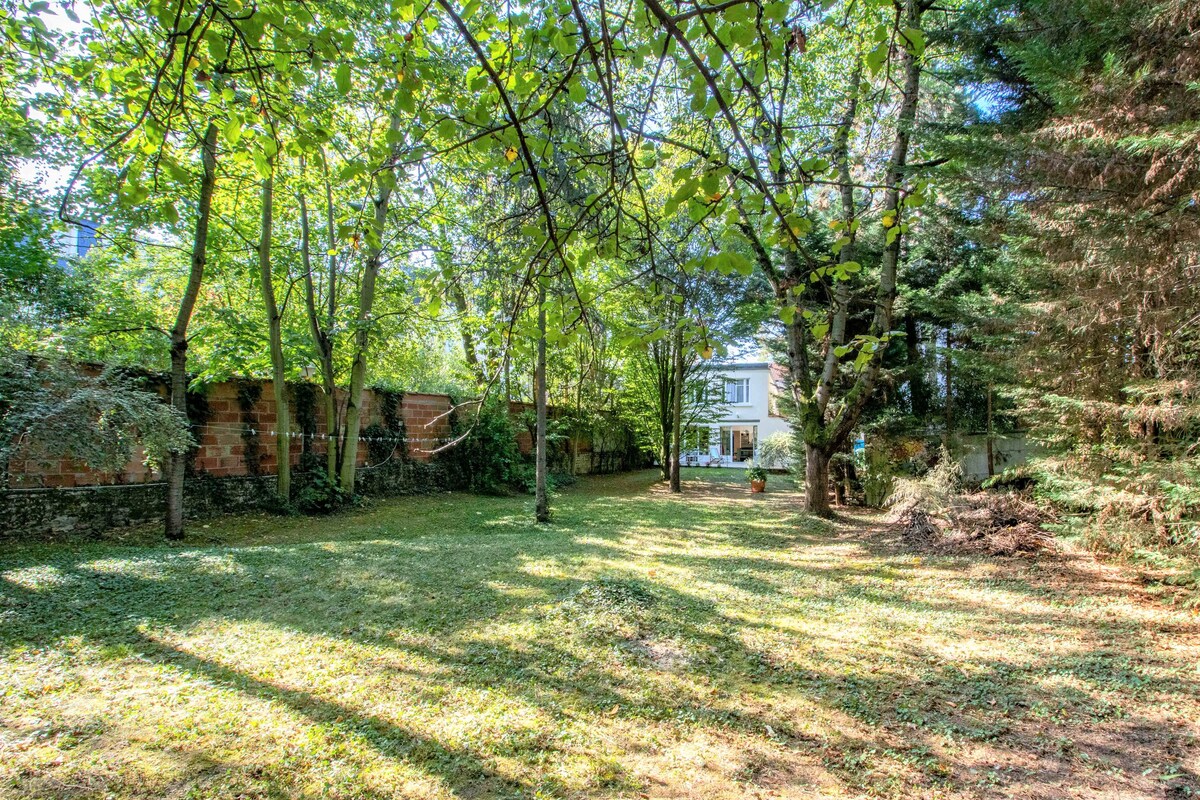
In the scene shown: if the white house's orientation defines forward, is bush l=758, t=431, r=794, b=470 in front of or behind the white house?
in front

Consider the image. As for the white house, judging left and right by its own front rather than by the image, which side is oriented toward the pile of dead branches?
front

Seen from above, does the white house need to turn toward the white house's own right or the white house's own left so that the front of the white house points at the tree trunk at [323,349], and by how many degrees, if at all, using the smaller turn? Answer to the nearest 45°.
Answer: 0° — it already faces it

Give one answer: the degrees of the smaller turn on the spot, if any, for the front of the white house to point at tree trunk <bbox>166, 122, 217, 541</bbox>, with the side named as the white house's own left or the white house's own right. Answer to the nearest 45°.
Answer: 0° — it already faces it

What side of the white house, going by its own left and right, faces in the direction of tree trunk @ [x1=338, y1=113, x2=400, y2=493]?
front

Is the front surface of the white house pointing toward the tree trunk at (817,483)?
yes

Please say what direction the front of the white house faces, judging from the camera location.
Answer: facing the viewer

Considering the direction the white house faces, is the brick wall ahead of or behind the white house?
ahead
